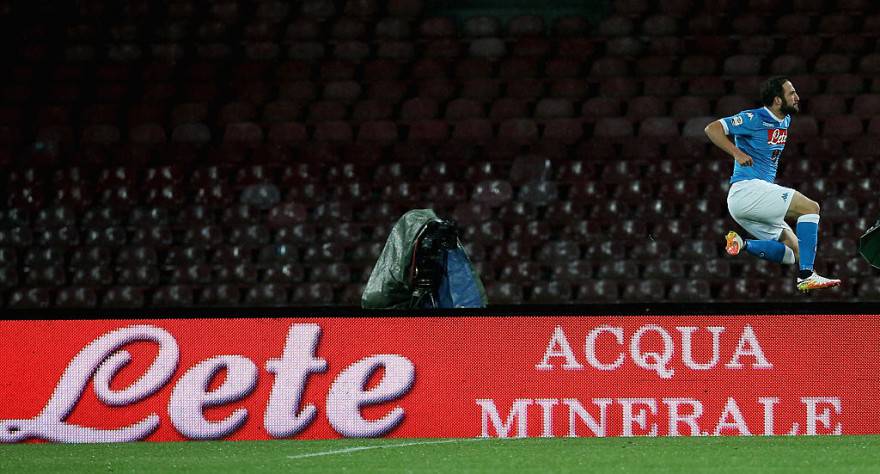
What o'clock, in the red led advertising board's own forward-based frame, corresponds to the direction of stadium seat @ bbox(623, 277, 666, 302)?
The stadium seat is roughly at 7 o'clock from the red led advertising board.

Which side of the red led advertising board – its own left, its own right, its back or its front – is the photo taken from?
front

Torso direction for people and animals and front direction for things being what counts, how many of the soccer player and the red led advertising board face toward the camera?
1

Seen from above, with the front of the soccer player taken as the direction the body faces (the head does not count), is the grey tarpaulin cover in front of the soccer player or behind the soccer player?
behind

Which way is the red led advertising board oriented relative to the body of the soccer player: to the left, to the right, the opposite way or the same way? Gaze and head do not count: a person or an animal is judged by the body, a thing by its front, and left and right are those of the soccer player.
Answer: to the right

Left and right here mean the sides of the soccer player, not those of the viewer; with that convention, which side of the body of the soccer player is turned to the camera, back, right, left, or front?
right

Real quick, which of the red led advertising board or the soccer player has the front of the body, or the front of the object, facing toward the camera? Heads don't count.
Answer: the red led advertising board

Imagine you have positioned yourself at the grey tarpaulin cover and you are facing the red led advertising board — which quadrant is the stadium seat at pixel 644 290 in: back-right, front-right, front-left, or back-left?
back-left

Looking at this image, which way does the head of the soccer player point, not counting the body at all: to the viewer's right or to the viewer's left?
to the viewer's right
